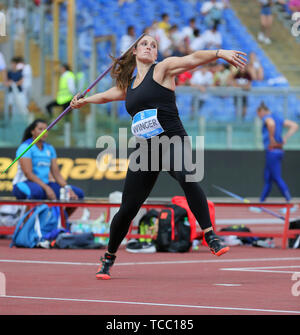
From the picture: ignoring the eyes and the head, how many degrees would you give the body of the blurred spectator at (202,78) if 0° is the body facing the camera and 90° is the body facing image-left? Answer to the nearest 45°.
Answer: approximately 0°

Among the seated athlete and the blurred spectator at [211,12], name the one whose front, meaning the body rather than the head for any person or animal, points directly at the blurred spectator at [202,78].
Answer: the blurred spectator at [211,12]

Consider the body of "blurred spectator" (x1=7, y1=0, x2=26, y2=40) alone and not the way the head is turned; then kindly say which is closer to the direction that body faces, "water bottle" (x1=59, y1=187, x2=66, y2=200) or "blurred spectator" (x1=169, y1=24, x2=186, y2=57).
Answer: the water bottle

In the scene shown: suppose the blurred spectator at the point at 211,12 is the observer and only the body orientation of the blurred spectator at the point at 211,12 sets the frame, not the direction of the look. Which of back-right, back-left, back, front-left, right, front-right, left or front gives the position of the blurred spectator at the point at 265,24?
back-left
